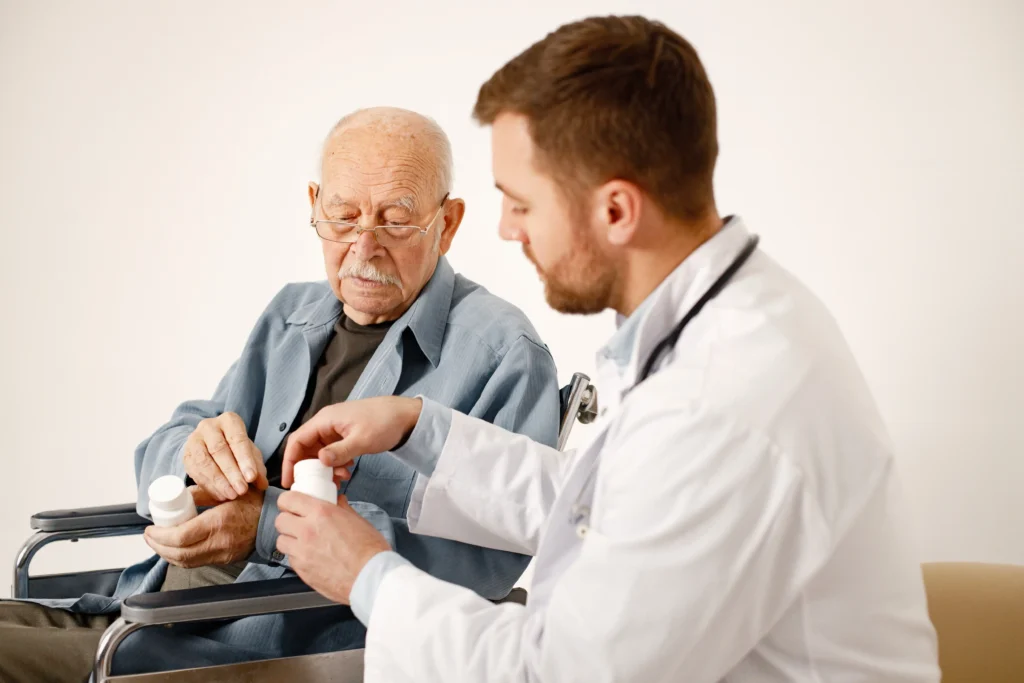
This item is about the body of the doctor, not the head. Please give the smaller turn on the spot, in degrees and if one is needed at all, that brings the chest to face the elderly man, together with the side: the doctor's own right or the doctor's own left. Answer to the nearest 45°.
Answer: approximately 45° to the doctor's own right

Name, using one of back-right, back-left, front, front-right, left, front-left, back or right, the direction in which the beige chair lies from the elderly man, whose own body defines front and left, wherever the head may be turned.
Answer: left

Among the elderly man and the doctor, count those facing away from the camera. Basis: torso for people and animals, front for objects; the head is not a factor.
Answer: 0

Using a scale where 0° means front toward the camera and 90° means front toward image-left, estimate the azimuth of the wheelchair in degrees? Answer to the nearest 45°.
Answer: approximately 45°

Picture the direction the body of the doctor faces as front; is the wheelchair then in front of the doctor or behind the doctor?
in front

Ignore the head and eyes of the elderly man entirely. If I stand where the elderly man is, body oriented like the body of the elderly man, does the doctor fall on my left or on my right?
on my left

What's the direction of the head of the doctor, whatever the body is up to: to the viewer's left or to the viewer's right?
to the viewer's left

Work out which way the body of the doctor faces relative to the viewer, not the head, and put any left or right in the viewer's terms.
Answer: facing to the left of the viewer

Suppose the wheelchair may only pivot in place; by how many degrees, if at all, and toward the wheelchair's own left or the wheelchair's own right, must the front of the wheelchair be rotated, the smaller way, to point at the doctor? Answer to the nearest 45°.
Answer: approximately 90° to the wheelchair's own left
